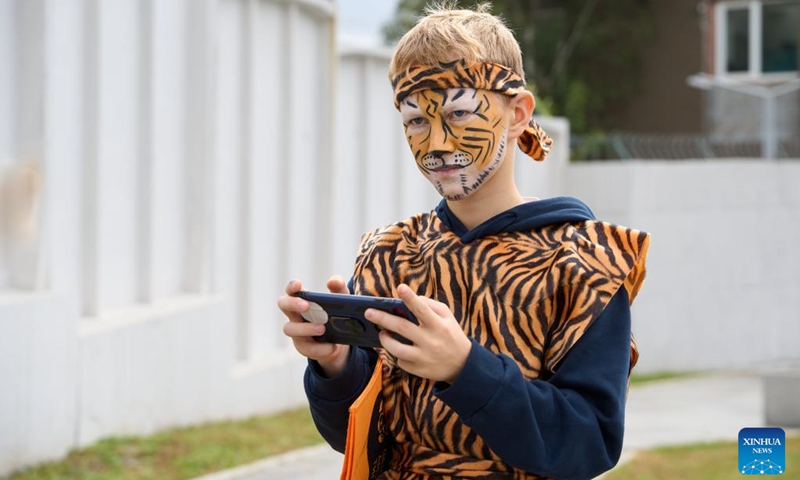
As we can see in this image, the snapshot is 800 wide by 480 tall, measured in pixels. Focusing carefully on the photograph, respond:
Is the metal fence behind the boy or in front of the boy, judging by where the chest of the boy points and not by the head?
behind

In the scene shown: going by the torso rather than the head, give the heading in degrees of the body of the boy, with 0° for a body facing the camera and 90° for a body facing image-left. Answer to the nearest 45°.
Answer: approximately 45°
